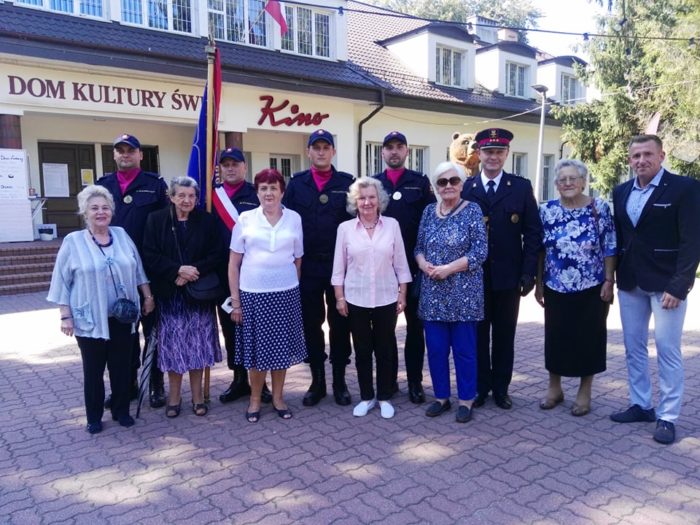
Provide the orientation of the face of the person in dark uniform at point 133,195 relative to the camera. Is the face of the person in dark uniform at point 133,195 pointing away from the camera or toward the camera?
toward the camera

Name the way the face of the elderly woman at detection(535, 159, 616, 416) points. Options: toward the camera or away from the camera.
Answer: toward the camera

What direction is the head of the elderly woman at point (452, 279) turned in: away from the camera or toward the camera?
toward the camera

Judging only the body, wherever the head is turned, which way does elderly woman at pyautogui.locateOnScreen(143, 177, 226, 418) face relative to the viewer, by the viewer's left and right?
facing the viewer

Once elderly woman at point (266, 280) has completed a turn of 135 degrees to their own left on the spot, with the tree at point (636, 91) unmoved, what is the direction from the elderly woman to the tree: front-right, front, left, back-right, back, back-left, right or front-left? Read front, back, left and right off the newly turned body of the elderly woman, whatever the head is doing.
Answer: front

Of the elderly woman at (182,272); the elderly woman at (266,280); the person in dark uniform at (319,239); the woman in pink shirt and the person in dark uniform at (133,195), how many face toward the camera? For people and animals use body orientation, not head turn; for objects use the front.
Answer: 5

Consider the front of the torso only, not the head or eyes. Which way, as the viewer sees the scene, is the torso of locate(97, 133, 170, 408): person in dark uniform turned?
toward the camera

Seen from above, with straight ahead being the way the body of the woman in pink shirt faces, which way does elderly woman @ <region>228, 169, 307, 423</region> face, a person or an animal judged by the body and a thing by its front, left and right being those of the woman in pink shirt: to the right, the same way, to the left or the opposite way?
the same way

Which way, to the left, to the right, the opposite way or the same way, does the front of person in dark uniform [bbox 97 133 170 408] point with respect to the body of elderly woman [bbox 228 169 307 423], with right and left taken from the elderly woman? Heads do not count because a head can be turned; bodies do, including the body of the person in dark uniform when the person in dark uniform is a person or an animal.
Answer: the same way

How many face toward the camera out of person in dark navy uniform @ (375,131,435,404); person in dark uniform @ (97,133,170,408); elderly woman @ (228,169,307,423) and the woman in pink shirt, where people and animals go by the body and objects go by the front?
4

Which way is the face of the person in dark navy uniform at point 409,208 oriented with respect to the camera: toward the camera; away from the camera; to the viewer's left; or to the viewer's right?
toward the camera

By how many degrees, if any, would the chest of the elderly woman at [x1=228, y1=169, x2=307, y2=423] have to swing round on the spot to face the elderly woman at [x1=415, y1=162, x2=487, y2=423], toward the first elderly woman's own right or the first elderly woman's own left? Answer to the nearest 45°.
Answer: approximately 90° to the first elderly woman's own left

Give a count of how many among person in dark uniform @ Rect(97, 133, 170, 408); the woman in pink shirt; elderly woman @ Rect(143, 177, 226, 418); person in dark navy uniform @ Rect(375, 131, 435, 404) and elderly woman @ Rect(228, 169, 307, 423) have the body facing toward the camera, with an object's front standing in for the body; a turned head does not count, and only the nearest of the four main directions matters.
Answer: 5

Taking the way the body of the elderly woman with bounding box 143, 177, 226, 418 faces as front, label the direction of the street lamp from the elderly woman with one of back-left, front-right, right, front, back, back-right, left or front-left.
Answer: back-left

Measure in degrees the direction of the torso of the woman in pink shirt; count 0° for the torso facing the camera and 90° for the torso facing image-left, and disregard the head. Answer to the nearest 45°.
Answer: approximately 0°

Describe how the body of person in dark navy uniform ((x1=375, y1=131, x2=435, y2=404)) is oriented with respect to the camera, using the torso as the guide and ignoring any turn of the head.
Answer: toward the camera

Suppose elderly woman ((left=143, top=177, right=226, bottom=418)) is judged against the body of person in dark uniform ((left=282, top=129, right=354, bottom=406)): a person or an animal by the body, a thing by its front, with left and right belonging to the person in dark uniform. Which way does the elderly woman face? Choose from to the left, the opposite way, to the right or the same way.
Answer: the same way

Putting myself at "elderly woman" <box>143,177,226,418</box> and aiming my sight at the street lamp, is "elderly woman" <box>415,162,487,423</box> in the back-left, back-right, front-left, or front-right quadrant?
front-right

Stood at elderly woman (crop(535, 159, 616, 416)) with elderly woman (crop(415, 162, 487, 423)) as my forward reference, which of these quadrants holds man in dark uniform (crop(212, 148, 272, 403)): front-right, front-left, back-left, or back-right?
front-right

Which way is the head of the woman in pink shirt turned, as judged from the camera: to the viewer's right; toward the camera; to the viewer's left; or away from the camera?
toward the camera
